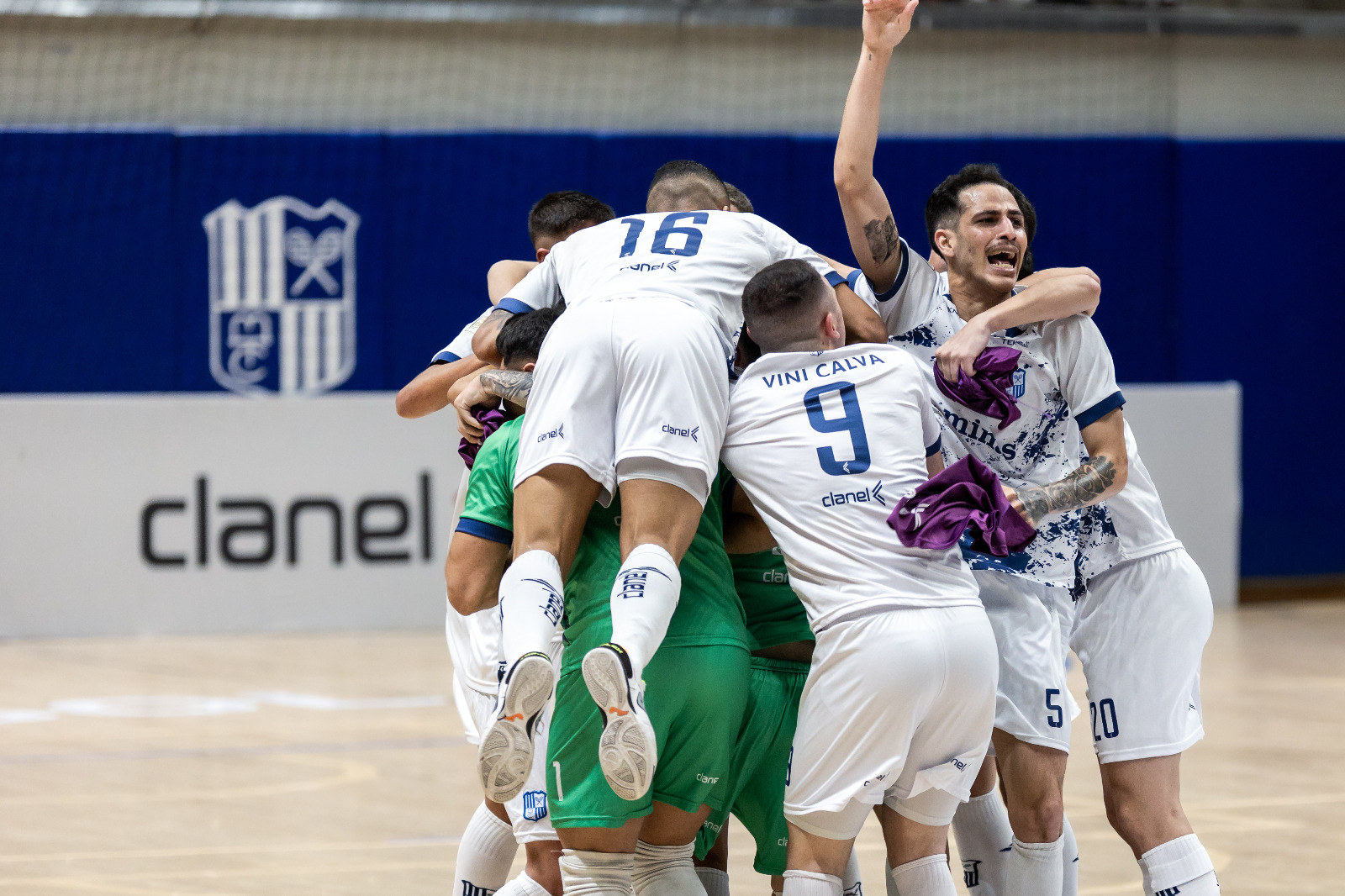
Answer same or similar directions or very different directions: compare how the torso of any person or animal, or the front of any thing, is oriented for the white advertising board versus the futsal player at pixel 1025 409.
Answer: same or similar directions

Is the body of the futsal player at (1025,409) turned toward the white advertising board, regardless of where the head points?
no

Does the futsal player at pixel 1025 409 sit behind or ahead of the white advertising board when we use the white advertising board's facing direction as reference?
ahead

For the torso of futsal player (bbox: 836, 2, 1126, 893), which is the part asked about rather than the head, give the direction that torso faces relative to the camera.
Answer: toward the camera

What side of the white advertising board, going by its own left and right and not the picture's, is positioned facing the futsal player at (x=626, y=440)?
front

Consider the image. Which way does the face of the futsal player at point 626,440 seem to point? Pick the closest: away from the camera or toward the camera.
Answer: away from the camera

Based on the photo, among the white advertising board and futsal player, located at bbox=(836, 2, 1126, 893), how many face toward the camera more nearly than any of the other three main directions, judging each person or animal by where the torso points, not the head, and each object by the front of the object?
2

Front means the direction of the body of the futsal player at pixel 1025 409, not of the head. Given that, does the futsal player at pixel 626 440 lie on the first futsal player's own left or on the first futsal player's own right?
on the first futsal player's own right

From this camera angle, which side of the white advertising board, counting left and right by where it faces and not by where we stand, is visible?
front
